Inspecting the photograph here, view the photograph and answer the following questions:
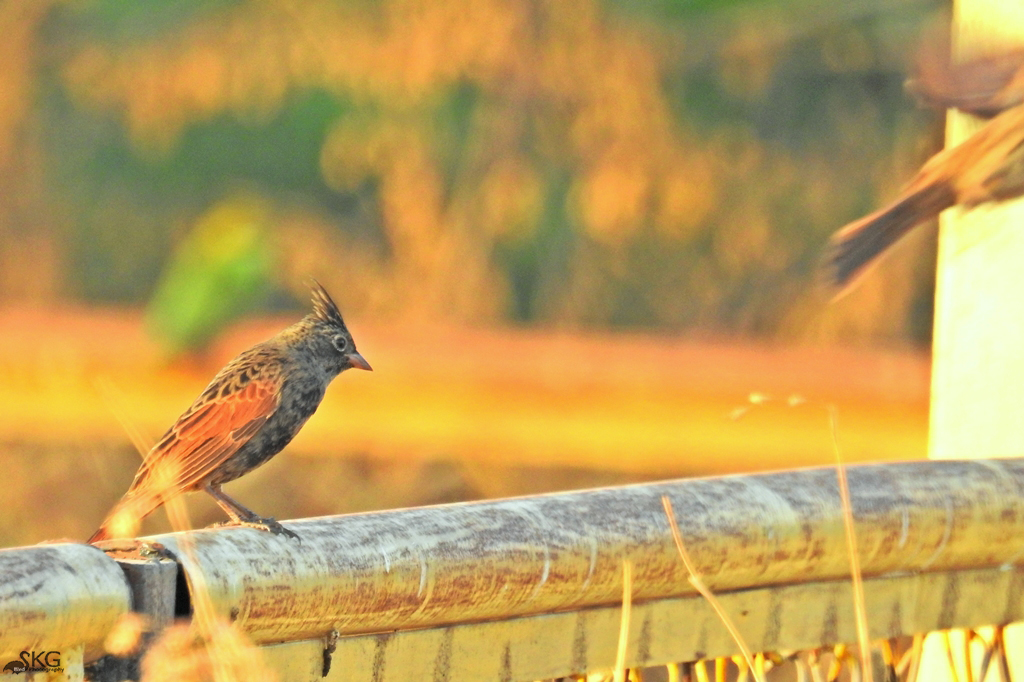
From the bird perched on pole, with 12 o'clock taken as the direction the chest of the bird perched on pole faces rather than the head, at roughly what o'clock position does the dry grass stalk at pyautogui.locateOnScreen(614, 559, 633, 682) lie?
The dry grass stalk is roughly at 2 o'clock from the bird perched on pole.

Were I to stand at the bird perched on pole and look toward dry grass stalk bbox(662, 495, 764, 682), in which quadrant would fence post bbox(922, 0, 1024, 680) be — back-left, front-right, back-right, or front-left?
front-left

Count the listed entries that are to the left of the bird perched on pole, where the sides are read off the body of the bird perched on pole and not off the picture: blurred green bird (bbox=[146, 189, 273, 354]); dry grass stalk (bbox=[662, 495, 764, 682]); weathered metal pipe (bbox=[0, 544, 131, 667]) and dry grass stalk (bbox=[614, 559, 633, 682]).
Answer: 1

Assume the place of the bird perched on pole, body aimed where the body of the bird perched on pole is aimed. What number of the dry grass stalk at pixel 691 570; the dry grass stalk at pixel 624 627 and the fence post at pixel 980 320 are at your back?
0

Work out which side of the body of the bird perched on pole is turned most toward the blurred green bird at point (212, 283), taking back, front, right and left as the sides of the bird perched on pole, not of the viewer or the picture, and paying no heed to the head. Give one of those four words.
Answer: left

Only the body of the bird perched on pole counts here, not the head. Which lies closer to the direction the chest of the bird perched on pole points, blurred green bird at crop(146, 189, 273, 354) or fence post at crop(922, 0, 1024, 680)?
the fence post

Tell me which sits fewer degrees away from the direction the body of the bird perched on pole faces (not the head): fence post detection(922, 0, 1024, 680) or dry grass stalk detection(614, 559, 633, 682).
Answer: the fence post

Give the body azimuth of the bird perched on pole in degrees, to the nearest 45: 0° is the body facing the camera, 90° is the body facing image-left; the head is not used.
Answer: approximately 270°

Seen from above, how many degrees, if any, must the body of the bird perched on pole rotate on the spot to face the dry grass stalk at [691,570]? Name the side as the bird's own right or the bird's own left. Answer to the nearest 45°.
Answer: approximately 45° to the bird's own right

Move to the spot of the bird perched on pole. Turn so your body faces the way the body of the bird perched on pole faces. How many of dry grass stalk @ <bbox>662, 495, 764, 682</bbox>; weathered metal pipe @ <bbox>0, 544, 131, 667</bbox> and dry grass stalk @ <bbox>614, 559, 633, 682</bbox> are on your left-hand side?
0

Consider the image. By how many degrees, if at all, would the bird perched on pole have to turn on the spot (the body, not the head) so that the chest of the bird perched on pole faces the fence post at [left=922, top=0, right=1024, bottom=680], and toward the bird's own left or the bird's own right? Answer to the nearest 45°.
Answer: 0° — it already faces it

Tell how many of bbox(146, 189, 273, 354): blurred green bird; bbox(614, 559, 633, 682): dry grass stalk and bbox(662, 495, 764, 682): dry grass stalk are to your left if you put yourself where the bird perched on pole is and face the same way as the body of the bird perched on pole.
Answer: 1
